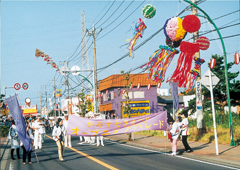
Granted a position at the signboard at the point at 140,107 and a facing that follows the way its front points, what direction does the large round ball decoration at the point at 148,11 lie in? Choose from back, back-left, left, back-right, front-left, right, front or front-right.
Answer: front

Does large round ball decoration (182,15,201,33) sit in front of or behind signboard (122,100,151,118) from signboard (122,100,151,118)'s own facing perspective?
in front

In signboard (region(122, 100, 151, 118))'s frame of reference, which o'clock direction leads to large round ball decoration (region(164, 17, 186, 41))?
The large round ball decoration is roughly at 12 o'clock from the signboard.

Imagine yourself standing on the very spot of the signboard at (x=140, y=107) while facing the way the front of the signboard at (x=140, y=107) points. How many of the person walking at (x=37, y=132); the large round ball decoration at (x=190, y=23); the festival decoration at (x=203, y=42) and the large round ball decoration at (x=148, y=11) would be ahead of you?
4

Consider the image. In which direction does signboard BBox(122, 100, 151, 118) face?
toward the camera

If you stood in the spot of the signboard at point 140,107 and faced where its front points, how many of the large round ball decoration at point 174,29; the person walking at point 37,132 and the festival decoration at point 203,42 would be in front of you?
3

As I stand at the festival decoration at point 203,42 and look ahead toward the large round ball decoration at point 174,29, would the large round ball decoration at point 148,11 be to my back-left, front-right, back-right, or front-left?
front-right

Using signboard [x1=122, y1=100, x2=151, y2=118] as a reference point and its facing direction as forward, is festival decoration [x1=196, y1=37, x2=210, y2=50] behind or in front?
in front

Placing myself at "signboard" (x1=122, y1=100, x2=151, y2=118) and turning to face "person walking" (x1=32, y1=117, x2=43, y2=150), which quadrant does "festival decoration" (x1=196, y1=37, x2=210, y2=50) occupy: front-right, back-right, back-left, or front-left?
front-left
